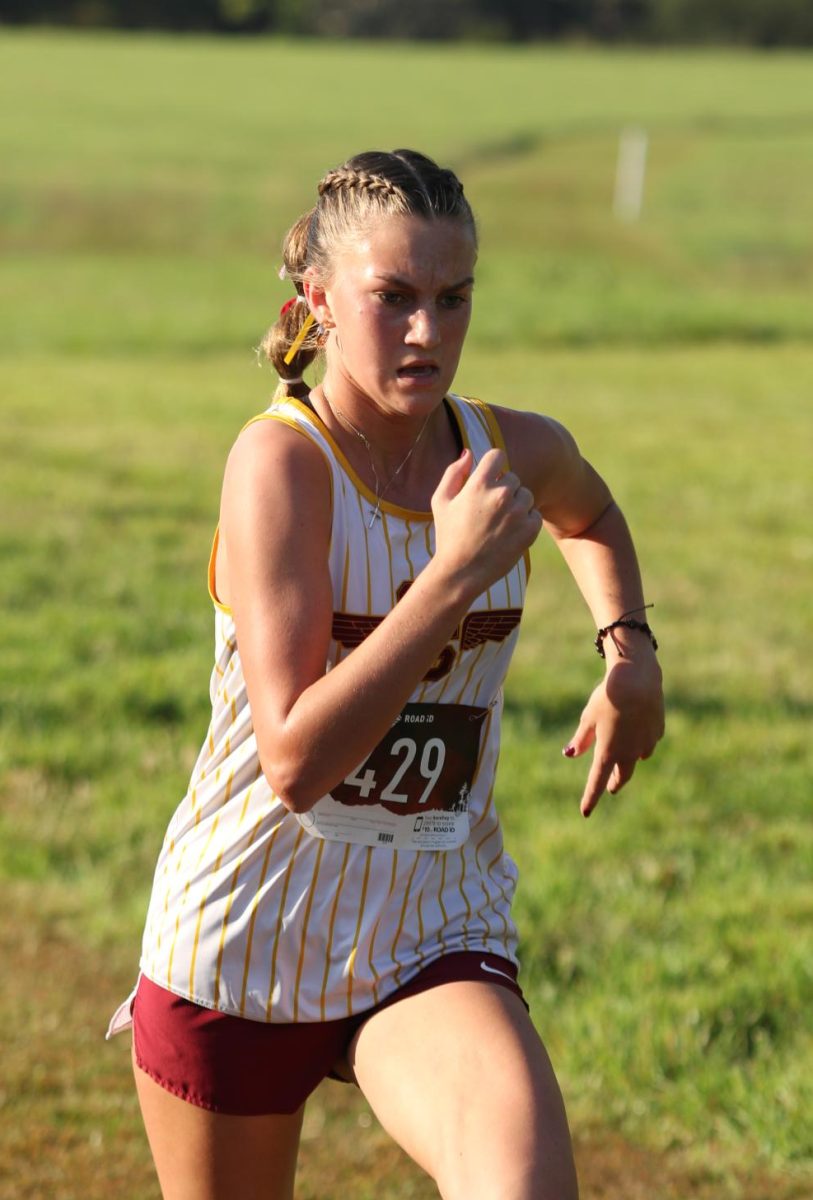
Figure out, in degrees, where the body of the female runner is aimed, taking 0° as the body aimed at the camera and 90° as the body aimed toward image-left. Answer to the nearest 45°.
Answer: approximately 315°

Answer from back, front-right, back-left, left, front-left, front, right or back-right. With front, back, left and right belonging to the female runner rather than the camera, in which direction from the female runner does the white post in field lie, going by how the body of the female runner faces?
back-left
